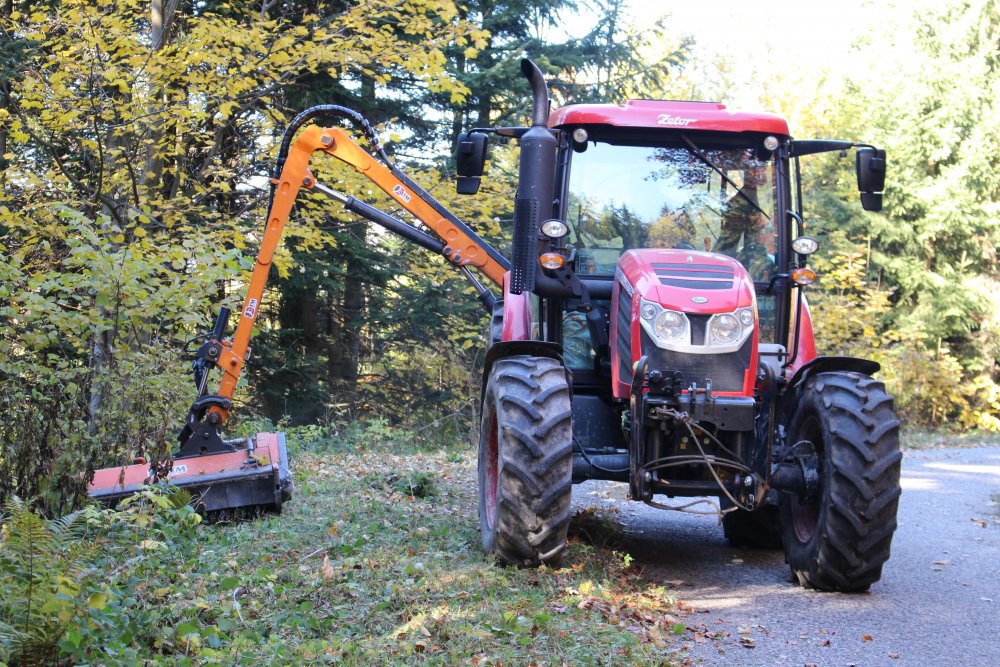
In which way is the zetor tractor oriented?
toward the camera

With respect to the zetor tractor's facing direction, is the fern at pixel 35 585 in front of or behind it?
in front
